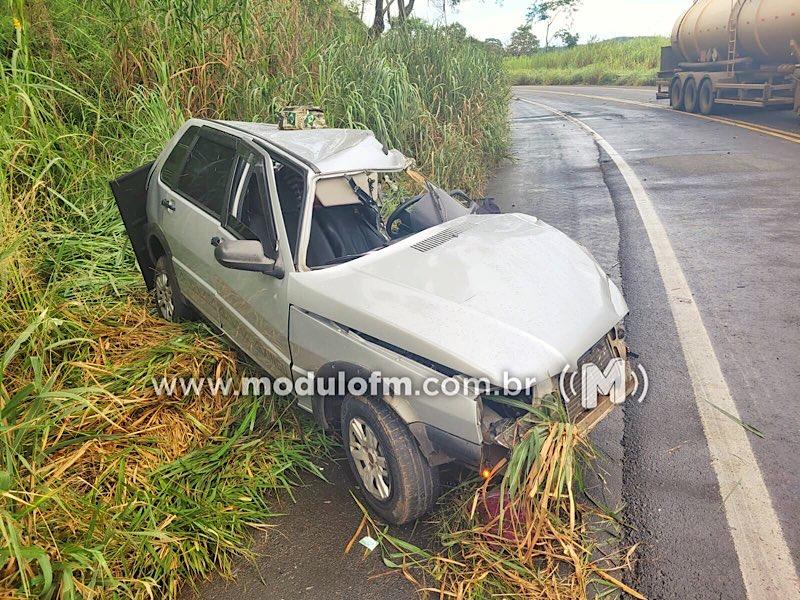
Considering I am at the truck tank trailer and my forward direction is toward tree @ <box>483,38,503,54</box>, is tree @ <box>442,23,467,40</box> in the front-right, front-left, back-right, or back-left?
front-left

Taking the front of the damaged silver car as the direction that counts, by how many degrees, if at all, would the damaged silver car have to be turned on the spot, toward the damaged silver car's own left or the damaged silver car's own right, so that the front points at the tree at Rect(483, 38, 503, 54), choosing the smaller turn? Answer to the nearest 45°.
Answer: approximately 135° to the damaged silver car's own left

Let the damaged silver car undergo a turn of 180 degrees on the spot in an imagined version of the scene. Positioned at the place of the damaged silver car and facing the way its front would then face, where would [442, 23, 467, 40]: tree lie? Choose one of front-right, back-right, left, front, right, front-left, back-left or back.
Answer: front-right

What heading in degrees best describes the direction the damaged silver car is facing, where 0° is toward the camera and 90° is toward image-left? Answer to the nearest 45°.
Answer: approximately 315°

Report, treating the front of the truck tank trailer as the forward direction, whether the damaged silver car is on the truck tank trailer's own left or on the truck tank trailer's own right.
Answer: on the truck tank trailer's own right

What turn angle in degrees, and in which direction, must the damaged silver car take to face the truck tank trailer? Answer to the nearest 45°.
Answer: approximately 90° to its left
